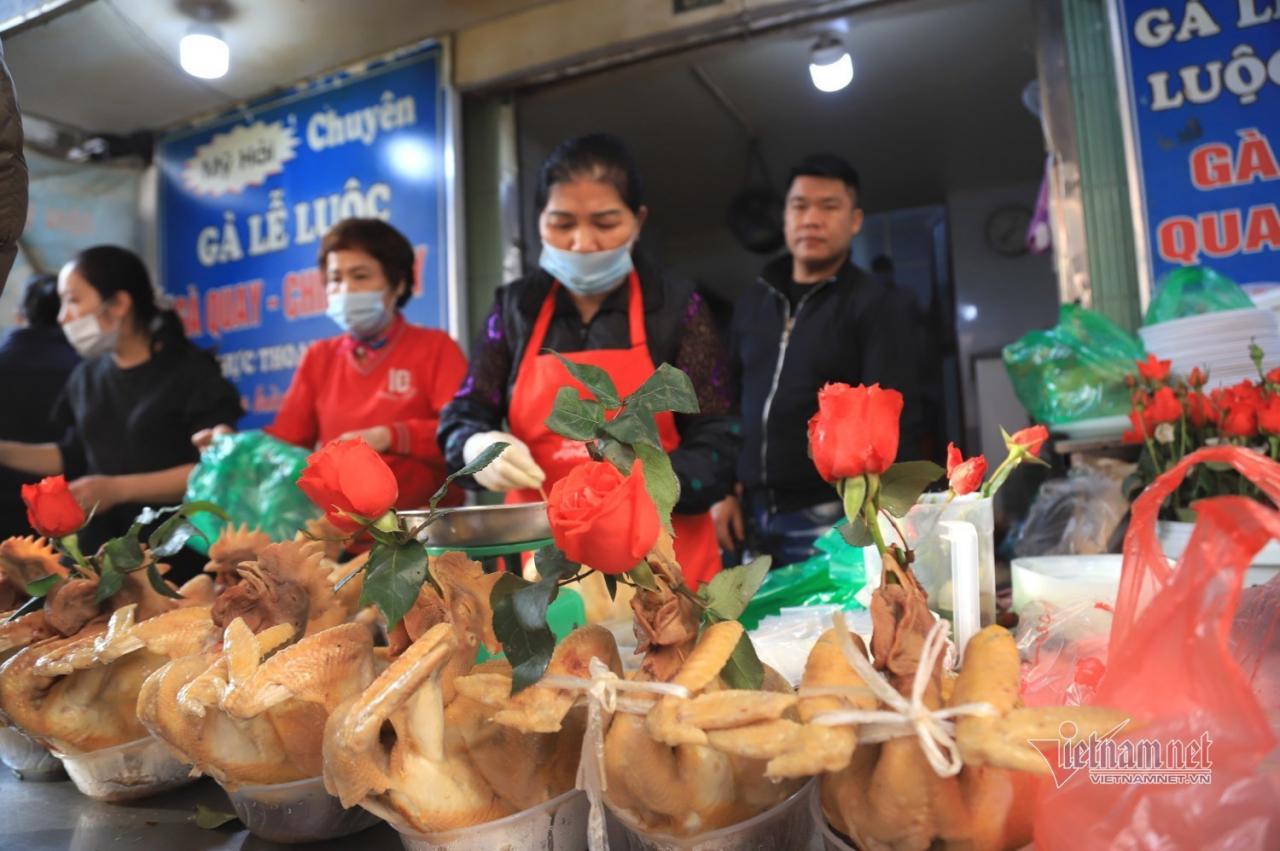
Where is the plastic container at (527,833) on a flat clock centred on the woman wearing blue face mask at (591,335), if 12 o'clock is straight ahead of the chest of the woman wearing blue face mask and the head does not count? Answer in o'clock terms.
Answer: The plastic container is roughly at 12 o'clock from the woman wearing blue face mask.

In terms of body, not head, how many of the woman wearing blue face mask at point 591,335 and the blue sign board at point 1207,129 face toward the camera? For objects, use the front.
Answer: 2

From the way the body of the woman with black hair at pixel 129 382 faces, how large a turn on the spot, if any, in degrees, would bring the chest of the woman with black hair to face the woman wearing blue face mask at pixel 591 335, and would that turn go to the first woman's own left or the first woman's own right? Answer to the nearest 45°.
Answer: approximately 90° to the first woman's own left

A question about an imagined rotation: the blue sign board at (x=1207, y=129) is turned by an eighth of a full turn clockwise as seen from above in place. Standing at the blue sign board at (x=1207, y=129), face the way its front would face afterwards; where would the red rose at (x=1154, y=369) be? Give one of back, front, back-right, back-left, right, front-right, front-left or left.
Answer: front-left
